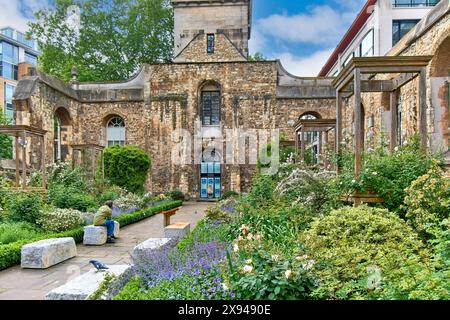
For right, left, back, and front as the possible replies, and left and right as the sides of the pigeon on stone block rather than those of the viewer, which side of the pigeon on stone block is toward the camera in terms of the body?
left

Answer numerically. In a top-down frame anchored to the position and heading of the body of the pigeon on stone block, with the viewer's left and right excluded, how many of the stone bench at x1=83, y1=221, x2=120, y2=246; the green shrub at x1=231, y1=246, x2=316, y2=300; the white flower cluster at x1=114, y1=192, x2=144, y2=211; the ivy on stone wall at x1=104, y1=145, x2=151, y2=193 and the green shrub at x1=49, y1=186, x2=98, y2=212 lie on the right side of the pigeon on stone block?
4

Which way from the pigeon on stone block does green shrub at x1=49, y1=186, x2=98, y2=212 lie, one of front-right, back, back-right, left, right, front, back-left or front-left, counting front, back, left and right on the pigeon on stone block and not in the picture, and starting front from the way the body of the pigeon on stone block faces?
right

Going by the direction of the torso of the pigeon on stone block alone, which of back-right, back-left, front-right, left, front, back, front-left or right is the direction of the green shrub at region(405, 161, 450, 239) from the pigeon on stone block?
back

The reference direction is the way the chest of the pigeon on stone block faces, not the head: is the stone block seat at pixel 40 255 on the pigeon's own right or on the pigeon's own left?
on the pigeon's own right

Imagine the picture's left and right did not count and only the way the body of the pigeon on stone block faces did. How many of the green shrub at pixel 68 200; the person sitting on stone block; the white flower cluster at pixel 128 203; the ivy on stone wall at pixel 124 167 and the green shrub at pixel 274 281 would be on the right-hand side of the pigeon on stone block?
4

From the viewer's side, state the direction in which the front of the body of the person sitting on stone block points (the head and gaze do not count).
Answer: to the viewer's right
